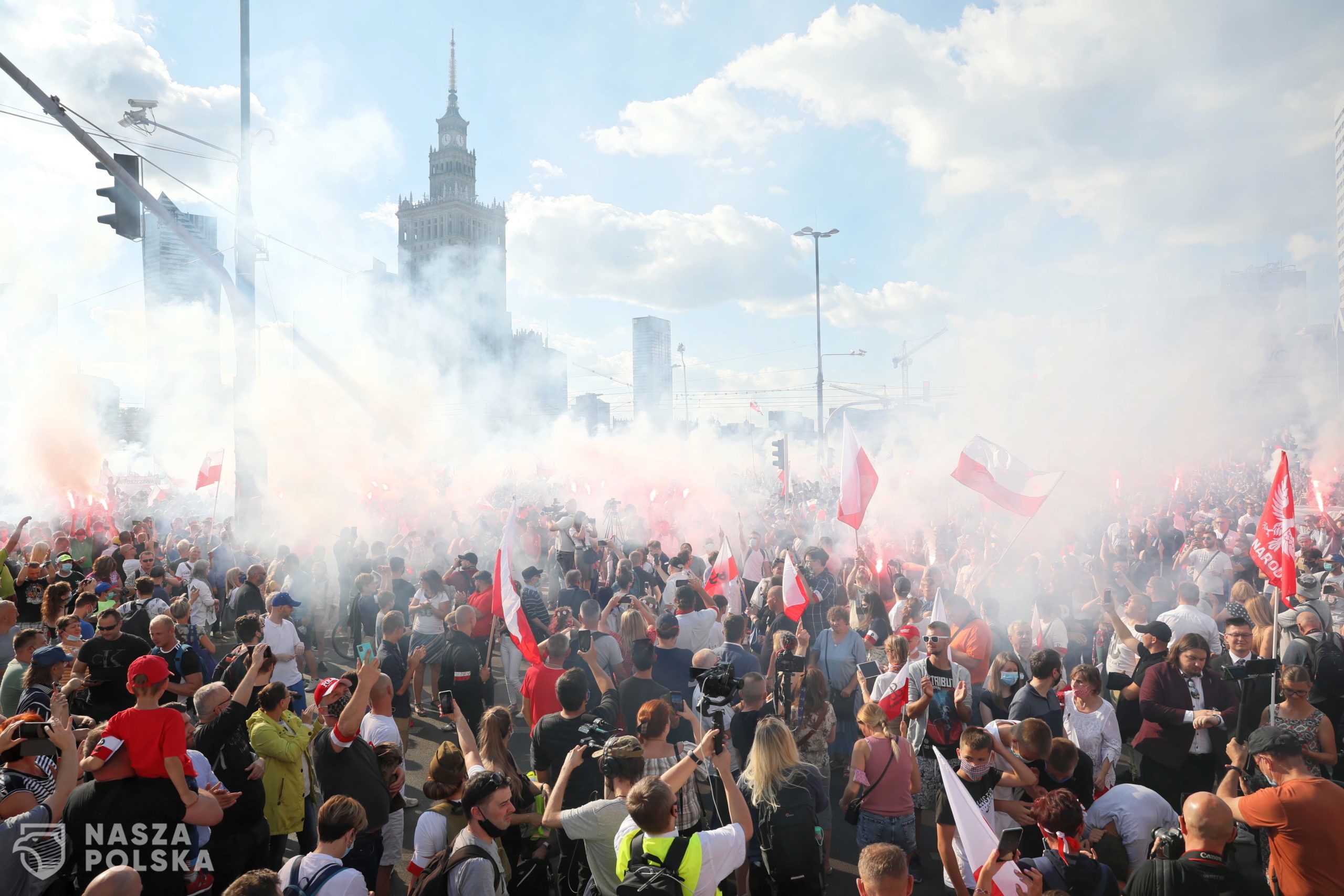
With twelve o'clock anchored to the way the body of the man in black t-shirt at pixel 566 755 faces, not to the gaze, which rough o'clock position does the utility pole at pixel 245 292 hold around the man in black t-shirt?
The utility pole is roughly at 11 o'clock from the man in black t-shirt.

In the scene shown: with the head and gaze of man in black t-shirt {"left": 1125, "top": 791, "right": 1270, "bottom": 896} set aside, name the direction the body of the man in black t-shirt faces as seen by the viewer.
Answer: away from the camera

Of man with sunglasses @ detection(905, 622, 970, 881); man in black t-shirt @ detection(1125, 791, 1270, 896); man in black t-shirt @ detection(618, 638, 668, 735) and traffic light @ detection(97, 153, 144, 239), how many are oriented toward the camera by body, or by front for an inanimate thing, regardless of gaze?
1

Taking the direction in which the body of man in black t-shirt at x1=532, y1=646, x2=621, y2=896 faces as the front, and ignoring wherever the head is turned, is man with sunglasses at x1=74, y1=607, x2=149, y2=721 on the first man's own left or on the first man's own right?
on the first man's own left

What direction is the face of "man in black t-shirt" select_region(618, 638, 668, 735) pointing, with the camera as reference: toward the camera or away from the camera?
away from the camera

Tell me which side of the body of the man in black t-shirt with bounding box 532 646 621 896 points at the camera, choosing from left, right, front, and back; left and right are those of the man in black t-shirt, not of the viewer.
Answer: back

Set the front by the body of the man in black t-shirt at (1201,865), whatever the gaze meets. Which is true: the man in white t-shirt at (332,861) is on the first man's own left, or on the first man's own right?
on the first man's own left

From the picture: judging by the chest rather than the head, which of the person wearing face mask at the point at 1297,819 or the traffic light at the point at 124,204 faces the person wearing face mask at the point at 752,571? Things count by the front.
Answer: the person wearing face mask at the point at 1297,819

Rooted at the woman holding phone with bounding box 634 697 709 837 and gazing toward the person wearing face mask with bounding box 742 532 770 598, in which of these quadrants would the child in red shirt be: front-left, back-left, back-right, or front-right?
back-left

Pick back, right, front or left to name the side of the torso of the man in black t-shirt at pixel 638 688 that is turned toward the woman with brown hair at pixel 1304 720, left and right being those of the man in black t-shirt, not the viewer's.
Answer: right

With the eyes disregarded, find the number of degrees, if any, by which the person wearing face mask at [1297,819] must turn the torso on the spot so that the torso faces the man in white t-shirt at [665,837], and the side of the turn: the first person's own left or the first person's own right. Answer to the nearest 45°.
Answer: approximately 90° to the first person's own left

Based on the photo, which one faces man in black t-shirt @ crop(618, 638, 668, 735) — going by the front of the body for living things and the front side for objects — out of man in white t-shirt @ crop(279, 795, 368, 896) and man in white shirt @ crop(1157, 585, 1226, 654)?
man in white t-shirt @ crop(279, 795, 368, 896)

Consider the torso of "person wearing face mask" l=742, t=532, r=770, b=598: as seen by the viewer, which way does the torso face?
toward the camera

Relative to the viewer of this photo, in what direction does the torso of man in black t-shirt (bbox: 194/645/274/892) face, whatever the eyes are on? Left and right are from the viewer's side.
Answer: facing to the right of the viewer
